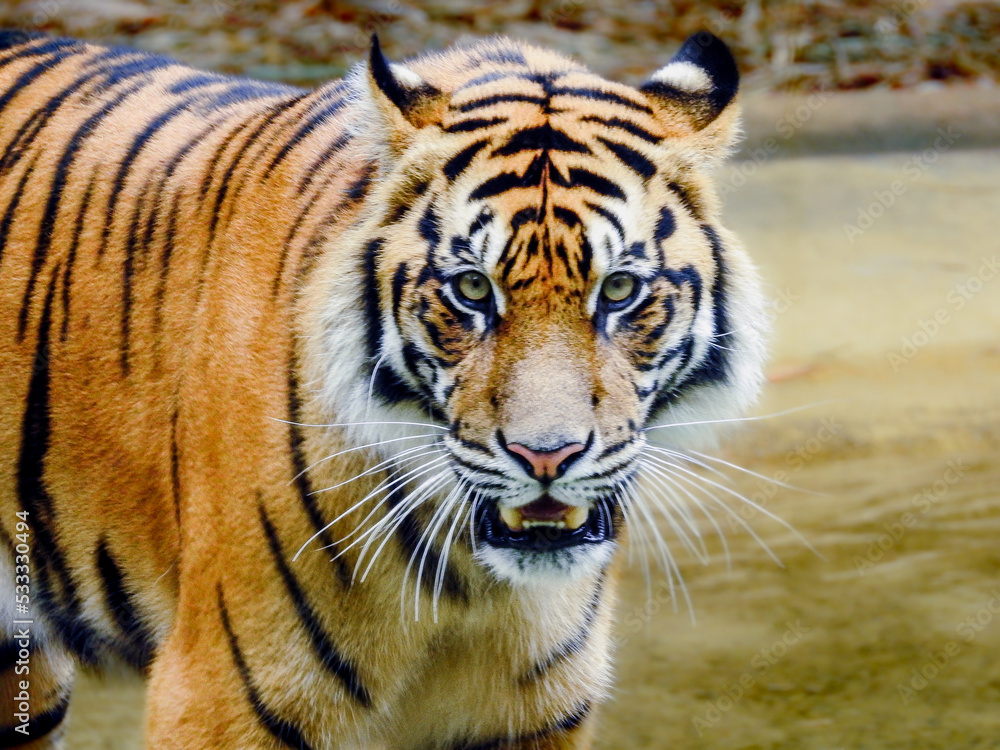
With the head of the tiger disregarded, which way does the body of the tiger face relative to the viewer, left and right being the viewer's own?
facing the viewer and to the right of the viewer
